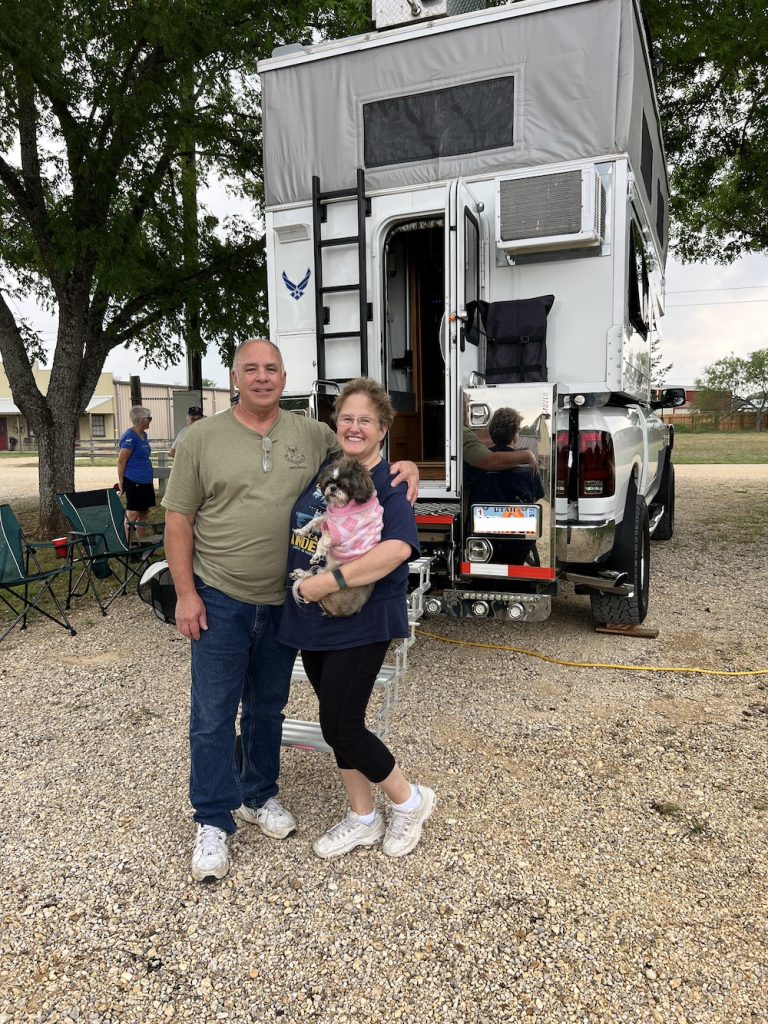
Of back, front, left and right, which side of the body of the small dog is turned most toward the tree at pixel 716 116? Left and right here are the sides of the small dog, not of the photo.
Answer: back

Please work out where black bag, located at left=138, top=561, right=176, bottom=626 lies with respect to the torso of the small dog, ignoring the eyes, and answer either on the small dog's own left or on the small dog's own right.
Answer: on the small dog's own right

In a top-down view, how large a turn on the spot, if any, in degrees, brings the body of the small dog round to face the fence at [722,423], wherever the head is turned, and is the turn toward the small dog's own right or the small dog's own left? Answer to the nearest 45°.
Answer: approximately 180°

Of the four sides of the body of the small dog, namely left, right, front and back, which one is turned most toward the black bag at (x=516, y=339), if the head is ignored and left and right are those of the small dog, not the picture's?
back

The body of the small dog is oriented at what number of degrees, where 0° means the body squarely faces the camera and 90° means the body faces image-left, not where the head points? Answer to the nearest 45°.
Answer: approximately 45°

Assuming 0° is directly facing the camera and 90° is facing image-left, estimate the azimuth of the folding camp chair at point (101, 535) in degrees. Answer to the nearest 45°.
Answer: approximately 315°

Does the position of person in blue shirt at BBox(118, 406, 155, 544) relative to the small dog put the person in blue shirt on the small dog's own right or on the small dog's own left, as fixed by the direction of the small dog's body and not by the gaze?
on the small dog's own right
